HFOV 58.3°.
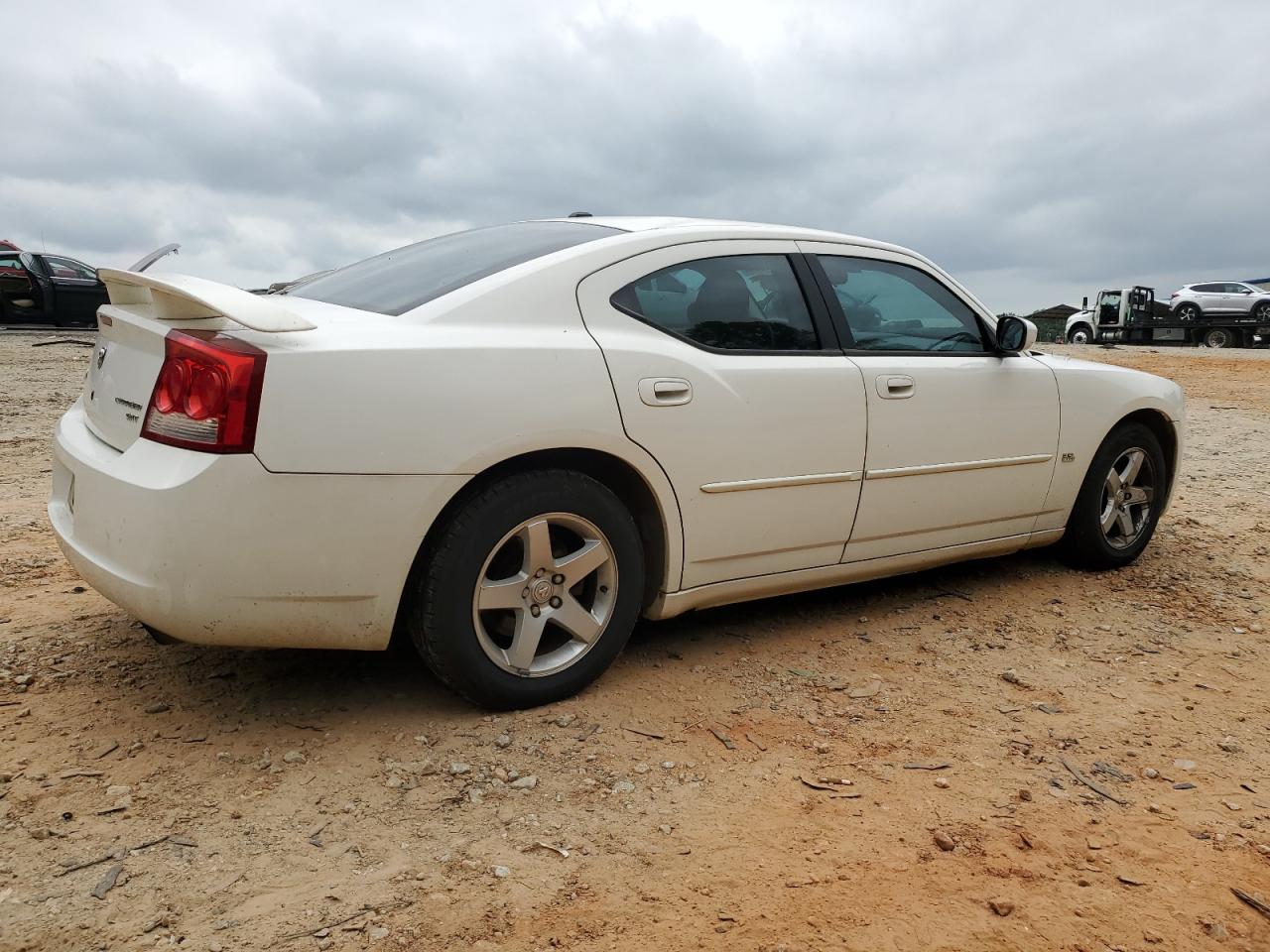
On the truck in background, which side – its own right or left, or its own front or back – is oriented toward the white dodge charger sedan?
left

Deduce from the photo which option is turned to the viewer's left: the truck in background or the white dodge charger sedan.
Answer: the truck in background

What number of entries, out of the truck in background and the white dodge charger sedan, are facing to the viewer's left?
1

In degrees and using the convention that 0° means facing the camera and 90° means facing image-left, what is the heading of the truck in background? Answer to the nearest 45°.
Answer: approximately 90°

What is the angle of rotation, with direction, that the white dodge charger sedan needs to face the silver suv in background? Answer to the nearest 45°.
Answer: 0° — it already faces it

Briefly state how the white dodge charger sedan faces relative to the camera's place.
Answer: facing away from the viewer and to the right of the viewer
